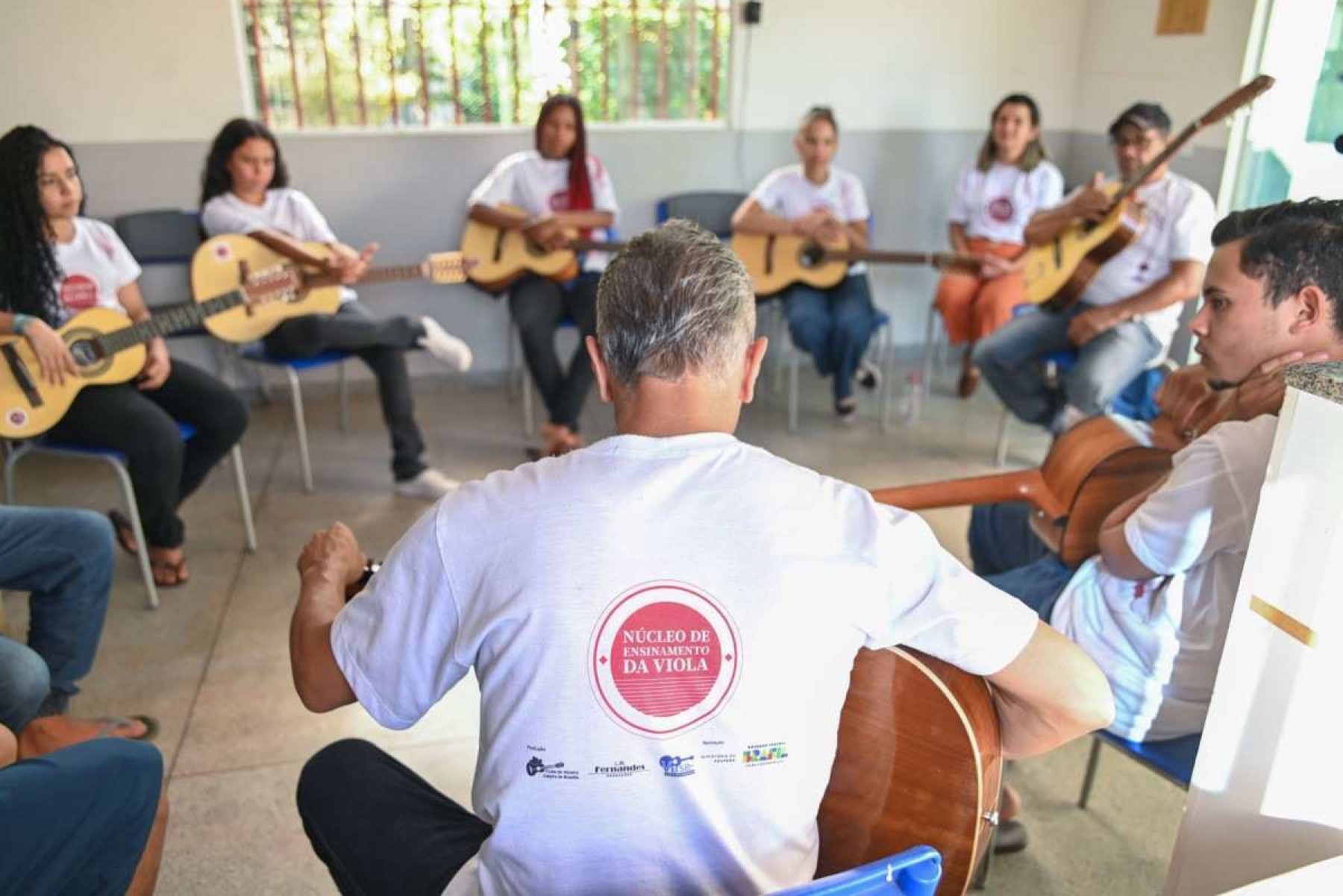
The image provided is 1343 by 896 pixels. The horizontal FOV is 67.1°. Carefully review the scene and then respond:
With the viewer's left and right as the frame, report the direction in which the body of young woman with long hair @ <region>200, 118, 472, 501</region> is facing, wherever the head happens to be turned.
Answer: facing the viewer and to the right of the viewer

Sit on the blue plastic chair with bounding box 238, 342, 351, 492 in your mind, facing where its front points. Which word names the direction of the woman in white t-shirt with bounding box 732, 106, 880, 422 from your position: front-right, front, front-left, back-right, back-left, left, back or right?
front-left

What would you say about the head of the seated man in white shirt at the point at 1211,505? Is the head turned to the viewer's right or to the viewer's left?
to the viewer's left

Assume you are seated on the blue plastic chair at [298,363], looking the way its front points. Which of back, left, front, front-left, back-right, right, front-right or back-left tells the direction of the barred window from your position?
left

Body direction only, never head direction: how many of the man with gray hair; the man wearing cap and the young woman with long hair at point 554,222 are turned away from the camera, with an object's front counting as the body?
1

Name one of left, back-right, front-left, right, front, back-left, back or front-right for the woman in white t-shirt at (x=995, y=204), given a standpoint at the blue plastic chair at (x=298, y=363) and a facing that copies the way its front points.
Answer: front-left

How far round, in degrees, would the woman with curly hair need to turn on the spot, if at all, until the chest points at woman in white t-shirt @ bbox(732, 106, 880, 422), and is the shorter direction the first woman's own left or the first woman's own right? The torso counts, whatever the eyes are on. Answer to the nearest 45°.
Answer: approximately 45° to the first woman's own left

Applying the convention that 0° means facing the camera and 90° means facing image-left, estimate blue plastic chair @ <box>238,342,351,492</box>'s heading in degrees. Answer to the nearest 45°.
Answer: approximately 315°

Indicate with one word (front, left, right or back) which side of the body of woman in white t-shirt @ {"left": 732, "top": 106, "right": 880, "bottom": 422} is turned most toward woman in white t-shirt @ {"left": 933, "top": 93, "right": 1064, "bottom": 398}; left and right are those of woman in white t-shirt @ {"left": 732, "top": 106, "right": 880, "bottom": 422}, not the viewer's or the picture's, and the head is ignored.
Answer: left

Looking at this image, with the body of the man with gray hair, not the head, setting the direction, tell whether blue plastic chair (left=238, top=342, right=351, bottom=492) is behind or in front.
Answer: in front

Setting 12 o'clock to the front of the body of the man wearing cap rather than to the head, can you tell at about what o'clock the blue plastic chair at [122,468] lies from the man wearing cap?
The blue plastic chair is roughly at 12 o'clock from the man wearing cap.

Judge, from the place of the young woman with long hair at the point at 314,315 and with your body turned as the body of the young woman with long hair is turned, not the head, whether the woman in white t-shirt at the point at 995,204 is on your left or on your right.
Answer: on your left

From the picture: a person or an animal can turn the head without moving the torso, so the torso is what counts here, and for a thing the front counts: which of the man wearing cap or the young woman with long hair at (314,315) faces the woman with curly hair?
the man wearing cap

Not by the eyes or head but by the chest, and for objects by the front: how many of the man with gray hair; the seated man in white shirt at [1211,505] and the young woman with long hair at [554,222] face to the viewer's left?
1

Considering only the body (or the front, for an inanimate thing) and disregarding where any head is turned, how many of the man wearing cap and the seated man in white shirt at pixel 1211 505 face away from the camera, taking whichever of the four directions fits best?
0

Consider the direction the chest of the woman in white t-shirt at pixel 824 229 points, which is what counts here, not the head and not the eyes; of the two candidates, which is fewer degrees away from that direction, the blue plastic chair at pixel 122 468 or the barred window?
the blue plastic chair

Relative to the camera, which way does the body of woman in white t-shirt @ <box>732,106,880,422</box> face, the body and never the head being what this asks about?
toward the camera

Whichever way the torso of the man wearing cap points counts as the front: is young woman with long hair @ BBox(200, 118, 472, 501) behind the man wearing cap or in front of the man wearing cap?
in front

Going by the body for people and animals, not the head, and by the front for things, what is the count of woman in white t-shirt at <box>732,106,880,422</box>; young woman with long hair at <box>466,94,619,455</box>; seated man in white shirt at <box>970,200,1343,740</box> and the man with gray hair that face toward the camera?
2

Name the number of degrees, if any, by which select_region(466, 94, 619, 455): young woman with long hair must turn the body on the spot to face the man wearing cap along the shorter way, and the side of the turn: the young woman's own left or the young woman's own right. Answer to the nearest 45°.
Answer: approximately 45° to the young woman's own left
